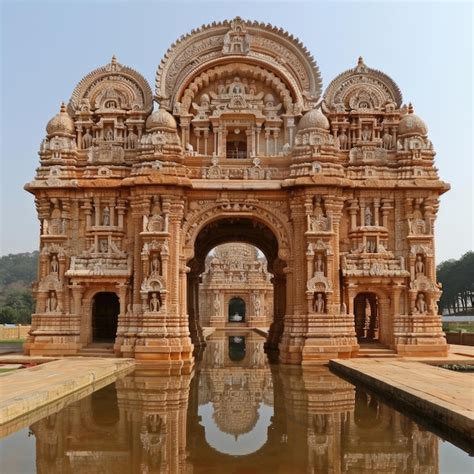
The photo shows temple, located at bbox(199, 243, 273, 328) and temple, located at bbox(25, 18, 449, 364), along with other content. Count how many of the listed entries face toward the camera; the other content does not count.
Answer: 2

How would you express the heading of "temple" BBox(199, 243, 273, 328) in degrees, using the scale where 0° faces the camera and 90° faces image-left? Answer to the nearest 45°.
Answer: approximately 0°

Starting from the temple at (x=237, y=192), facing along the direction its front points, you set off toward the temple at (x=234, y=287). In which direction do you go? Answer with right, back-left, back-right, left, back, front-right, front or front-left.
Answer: back

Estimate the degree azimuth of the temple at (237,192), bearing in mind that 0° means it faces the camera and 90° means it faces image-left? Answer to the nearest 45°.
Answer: approximately 0°

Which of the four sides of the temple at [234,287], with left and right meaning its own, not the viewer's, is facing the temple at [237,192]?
front
